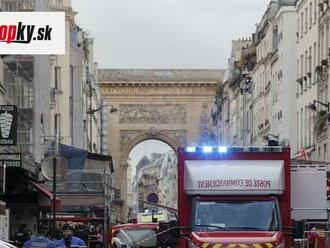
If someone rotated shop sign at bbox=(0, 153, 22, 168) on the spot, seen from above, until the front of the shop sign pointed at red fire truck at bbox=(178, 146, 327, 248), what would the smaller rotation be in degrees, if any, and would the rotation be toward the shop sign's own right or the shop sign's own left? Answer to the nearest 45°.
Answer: approximately 45° to the shop sign's own left

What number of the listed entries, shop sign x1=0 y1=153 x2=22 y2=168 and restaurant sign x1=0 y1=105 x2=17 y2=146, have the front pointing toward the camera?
2

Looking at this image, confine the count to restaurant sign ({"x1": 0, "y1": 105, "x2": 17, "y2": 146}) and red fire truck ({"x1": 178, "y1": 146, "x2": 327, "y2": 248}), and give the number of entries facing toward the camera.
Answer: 2

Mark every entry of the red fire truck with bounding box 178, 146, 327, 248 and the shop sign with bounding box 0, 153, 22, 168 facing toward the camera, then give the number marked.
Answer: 2

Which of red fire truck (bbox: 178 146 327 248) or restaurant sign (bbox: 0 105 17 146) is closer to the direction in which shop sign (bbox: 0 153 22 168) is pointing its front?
the red fire truck

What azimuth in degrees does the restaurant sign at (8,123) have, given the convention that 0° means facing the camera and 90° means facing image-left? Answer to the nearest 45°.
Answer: approximately 0°
